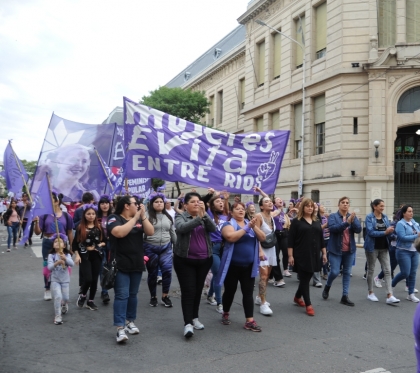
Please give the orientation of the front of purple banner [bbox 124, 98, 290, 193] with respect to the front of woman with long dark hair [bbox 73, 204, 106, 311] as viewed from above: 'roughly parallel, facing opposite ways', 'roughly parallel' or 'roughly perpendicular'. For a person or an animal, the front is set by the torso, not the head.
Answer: roughly parallel

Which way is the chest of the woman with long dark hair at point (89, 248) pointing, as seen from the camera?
toward the camera

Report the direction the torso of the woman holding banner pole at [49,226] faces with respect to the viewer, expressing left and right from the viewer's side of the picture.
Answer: facing the viewer

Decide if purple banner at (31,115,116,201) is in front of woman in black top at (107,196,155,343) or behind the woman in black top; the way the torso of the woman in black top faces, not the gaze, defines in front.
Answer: behind

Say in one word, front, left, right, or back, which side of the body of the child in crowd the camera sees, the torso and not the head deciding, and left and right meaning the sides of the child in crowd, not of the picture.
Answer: front

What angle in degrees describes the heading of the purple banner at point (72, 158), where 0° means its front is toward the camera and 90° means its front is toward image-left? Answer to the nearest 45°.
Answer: approximately 0°

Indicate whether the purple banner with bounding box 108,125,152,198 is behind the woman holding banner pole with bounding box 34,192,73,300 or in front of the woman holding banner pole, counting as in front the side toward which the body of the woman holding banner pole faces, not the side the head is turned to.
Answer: behind

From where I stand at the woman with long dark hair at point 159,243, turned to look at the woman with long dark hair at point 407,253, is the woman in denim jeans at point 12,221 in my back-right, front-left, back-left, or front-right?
back-left

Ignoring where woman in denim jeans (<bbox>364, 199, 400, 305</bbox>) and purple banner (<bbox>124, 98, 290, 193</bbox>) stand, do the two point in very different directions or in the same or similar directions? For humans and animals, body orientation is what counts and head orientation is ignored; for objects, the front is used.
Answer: same or similar directions

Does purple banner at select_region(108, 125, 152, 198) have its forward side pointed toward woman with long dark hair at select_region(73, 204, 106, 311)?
yes

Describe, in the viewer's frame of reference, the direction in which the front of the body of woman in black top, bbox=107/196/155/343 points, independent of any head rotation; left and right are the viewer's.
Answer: facing the viewer and to the right of the viewer

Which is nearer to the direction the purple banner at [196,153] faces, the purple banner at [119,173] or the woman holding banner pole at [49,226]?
the woman holding banner pole

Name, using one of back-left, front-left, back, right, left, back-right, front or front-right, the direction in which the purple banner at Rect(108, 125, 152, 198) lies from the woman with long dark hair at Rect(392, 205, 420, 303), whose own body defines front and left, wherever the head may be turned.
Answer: back-right

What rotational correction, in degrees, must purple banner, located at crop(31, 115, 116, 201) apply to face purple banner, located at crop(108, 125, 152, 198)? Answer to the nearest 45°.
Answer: approximately 135° to its left

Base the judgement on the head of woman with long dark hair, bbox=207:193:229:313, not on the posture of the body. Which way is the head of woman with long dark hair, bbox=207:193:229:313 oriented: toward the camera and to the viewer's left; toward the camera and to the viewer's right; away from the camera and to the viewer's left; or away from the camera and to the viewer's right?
toward the camera and to the viewer's right

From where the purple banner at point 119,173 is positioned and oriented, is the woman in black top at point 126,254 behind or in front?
in front

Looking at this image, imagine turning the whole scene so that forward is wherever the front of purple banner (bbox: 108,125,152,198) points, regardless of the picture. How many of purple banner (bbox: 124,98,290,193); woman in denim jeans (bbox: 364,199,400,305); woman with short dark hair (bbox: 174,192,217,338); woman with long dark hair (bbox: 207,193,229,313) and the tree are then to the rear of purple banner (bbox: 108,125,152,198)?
1
